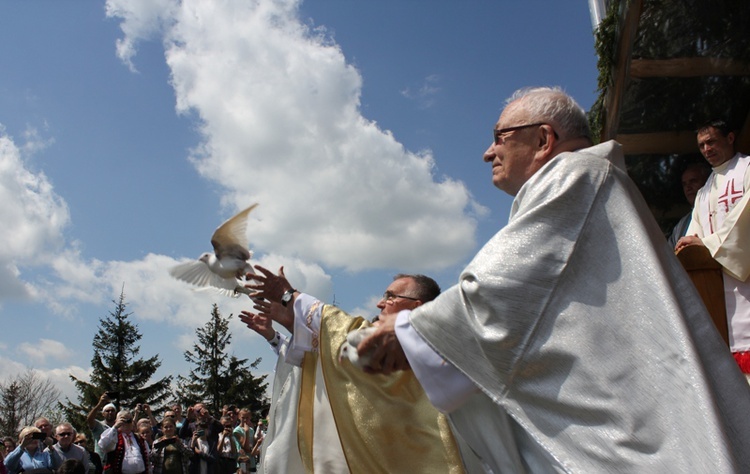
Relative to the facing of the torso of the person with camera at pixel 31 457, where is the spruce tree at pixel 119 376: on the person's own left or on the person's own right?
on the person's own left

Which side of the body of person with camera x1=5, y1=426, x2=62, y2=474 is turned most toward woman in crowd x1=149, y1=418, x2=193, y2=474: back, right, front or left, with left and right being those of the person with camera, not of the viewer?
left

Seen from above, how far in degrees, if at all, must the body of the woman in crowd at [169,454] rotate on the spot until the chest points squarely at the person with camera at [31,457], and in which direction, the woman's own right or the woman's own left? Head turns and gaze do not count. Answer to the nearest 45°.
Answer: approximately 45° to the woman's own right

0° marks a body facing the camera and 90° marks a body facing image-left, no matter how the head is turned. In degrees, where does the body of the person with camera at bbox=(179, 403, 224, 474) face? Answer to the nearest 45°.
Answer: approximately 0°

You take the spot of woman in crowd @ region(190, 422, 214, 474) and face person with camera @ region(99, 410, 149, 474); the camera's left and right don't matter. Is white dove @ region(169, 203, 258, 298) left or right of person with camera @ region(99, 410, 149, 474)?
left

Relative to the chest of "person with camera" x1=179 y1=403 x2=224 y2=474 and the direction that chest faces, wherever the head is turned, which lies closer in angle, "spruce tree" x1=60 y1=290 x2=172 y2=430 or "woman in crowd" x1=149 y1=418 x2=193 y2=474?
the woman in crowd

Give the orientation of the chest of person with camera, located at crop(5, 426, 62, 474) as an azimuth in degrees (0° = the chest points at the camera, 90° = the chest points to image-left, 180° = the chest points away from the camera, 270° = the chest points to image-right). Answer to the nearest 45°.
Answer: approximately 315°

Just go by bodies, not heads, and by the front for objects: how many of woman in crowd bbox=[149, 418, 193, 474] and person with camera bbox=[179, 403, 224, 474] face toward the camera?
2

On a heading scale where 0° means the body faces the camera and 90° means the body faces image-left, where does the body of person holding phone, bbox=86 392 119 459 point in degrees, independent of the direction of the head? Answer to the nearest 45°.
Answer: approximately 315°

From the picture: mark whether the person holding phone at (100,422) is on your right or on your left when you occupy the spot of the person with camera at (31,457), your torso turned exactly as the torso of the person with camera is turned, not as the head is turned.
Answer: on your left

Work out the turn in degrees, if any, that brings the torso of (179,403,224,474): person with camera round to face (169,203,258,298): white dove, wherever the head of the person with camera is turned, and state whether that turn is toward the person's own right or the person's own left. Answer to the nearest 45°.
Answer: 0° — they already face it

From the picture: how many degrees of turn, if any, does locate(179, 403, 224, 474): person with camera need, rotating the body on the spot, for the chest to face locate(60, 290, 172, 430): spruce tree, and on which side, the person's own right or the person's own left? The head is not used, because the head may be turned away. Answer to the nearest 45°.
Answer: approximately 180°
